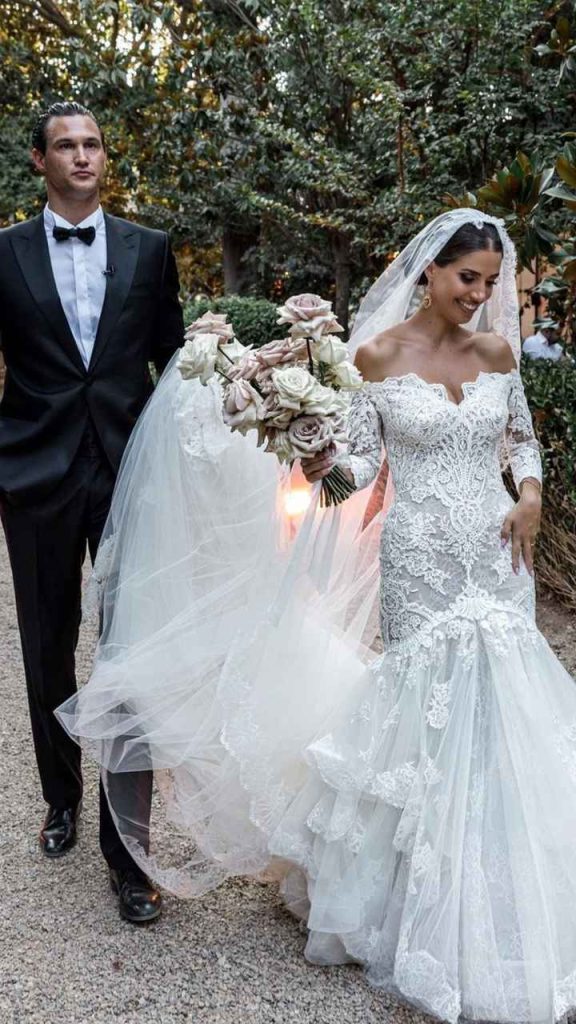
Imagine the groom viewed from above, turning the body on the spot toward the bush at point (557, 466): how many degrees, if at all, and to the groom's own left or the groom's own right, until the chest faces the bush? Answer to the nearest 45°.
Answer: approximately 135° to the groom's own left

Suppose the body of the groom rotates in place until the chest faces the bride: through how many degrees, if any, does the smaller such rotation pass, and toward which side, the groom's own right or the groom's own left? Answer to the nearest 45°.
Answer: approximately 45° to the groom's own left

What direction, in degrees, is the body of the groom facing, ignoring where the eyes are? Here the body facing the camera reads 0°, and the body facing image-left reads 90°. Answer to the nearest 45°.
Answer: approximately 0°

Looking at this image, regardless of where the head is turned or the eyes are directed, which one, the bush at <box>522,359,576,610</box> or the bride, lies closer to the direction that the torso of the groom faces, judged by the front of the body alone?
the bride
